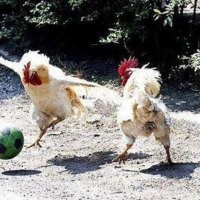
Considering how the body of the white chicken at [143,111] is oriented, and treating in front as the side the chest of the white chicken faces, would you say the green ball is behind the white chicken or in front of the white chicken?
in front

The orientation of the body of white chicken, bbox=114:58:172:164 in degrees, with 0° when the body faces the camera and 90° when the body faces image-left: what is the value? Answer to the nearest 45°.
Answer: approximately 135°

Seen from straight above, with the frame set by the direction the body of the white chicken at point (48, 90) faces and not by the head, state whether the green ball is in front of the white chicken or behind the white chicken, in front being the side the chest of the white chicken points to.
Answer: in front

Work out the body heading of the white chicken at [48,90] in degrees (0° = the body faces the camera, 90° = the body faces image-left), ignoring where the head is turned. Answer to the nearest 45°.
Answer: approximately 45°

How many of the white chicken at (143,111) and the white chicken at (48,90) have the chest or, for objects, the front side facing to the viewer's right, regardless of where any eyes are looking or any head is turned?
0
